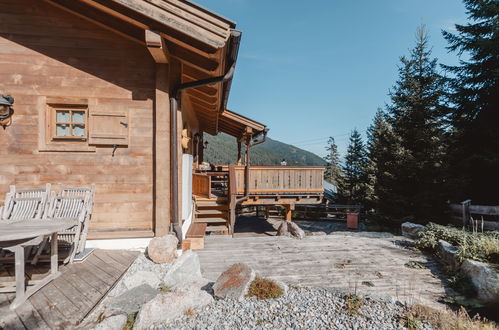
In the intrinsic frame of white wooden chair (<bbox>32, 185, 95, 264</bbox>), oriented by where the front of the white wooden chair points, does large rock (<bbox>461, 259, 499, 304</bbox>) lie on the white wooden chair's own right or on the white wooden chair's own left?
on the white wooden chair's own left

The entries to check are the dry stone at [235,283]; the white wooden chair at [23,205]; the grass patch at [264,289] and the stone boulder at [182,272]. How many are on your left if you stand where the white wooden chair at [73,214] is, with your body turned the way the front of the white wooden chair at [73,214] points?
3

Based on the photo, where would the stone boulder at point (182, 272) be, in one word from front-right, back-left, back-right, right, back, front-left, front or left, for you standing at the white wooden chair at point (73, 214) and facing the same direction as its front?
left

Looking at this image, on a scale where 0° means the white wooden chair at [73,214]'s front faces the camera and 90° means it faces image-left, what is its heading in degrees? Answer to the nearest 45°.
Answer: approximately 45°

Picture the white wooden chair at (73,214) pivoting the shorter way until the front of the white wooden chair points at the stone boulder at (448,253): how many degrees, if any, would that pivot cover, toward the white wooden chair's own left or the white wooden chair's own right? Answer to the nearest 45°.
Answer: approximately 90° to the white wooden chair's own left

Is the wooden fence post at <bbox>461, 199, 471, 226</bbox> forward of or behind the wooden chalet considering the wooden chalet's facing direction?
forward

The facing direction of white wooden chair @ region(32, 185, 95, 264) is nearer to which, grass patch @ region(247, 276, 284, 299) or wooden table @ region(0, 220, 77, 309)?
the wooden table

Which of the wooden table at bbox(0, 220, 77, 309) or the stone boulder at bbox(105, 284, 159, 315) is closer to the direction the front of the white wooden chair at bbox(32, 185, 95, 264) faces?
the wooden table

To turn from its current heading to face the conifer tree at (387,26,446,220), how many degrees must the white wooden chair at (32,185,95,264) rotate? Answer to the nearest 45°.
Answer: approximately 135° to its left

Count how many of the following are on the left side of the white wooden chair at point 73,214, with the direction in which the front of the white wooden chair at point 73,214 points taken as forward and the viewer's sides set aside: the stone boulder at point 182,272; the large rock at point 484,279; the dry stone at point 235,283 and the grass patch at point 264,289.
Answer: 4

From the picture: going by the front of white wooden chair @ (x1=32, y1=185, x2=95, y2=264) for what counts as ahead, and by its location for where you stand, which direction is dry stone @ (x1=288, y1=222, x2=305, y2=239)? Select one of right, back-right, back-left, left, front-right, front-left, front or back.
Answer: back-left
